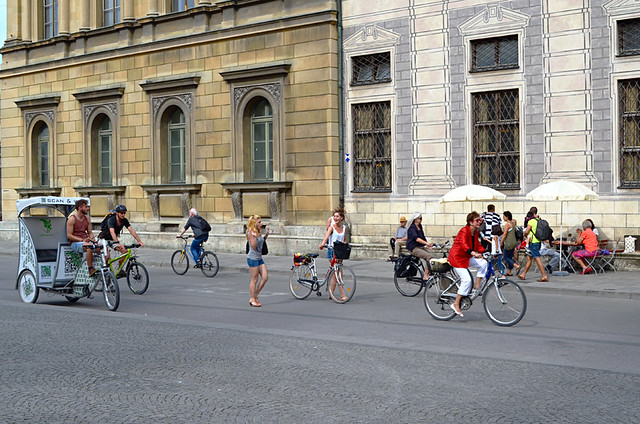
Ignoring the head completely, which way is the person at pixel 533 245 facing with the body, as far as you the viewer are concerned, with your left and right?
facing to the left of the viewer

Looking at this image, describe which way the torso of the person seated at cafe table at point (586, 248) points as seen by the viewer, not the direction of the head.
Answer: to the viewer's left

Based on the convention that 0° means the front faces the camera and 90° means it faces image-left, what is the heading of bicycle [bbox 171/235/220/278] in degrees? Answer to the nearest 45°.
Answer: approximately 135°

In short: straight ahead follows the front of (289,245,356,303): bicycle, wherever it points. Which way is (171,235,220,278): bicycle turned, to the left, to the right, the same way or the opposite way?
the opposite way

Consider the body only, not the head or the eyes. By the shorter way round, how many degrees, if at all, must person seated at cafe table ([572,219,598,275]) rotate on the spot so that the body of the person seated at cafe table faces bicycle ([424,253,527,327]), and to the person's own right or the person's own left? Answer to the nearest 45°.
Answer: approximately 90° to the person's own left
